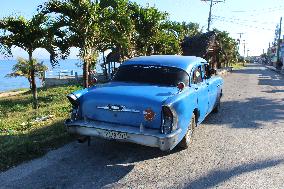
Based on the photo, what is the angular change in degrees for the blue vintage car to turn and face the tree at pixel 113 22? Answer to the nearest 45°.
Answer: approximately 45° to its left

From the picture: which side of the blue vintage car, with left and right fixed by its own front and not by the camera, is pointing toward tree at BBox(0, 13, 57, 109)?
left

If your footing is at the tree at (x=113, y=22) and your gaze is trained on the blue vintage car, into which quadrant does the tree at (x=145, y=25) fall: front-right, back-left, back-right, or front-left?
back-left

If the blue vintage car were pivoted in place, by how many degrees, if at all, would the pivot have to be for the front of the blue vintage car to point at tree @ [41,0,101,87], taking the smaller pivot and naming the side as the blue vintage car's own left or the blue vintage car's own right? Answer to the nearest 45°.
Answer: approximately 45° to the blue vintage car's own left

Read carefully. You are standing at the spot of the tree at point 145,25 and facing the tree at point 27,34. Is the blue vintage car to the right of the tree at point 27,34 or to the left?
left

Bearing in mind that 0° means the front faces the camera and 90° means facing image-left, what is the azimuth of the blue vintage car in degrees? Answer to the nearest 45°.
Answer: approximately 225°

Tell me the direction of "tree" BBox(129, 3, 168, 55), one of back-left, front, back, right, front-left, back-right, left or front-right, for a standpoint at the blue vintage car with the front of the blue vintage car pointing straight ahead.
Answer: front-left

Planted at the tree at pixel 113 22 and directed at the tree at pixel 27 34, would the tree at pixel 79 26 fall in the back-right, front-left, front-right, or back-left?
front-left
